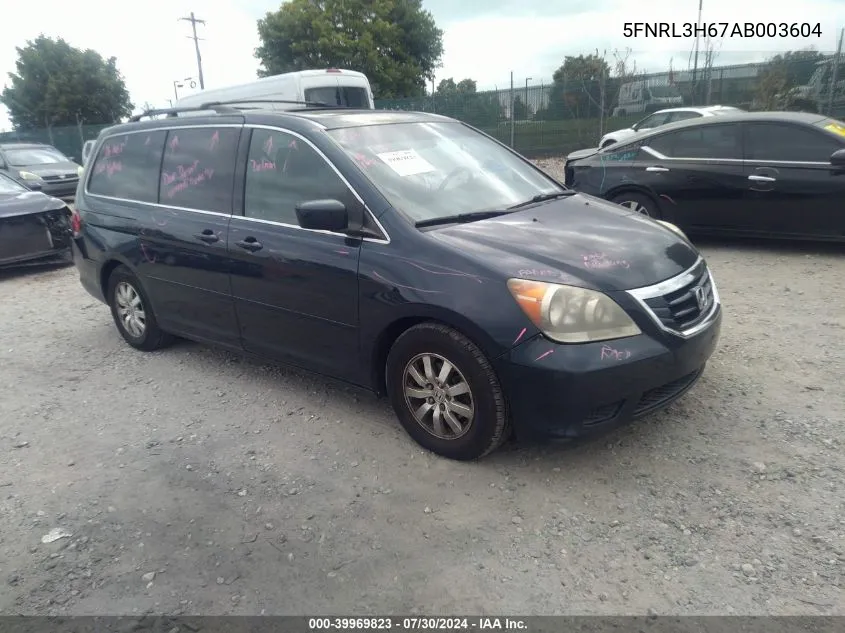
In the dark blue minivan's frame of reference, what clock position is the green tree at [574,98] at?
The green tree is roughly at 8 o'clock from the dark blue minivan.

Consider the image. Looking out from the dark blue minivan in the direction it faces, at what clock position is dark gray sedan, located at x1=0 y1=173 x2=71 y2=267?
The dark gray sedan is roughly at 6 o'clock from the dark blue minivan.

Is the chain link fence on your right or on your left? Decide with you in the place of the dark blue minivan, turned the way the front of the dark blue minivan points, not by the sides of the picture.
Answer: on your left

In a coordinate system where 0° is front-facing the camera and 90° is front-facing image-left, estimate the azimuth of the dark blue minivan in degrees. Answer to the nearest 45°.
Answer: approximately 315°

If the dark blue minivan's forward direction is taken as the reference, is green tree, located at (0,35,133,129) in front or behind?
behind

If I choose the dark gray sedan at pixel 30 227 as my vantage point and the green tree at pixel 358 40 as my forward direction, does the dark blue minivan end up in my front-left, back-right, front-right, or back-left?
back-right

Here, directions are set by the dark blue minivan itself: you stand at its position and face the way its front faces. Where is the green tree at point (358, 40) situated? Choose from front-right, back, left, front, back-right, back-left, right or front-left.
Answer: back-left
